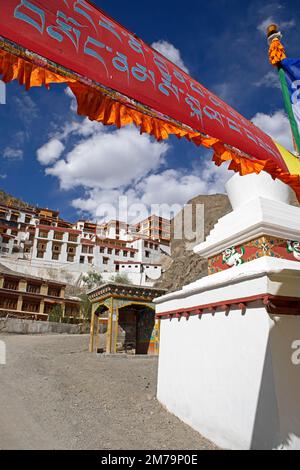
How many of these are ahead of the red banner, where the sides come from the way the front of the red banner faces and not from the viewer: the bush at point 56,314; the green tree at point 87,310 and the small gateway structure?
0

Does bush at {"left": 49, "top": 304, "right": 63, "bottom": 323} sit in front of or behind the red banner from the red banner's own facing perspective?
behind

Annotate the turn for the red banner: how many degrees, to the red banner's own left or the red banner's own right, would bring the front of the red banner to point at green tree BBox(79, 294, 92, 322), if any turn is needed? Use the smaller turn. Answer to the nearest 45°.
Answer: approximately 135° to the red banner's own left

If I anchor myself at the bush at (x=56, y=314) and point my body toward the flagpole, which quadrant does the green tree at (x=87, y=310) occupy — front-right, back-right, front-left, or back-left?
front-left

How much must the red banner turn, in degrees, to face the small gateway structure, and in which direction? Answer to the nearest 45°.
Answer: approximately 135° to its left
